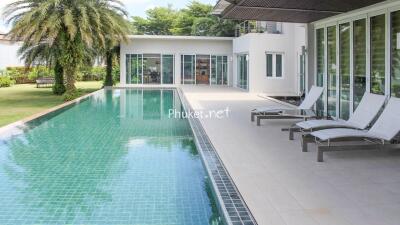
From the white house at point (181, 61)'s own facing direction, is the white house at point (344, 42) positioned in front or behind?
in front

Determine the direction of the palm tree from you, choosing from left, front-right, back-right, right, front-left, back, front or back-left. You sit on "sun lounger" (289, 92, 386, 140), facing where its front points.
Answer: front-right

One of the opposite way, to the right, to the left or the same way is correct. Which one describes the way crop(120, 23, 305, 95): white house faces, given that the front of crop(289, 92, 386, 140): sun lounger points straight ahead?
to the left

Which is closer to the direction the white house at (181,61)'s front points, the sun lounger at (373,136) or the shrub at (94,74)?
the sun lounger

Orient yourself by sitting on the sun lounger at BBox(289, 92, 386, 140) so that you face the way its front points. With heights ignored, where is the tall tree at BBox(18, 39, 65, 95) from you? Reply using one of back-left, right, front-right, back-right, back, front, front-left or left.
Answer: front-right

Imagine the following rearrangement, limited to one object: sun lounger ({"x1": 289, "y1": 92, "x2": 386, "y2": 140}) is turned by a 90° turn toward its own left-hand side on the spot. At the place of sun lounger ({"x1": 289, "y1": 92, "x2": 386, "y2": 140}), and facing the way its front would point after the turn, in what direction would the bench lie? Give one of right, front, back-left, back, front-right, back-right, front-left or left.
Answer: back-right

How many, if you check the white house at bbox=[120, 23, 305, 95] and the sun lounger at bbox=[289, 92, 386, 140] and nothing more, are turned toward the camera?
1

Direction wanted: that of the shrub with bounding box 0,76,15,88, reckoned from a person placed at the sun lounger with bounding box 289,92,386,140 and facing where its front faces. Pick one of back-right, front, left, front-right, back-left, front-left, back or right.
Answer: front-right

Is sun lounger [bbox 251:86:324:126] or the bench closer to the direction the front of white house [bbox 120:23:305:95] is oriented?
the sun lounger

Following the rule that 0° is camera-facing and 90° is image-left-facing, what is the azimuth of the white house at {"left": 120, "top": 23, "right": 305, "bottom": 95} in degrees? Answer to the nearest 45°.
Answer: approximately 0°

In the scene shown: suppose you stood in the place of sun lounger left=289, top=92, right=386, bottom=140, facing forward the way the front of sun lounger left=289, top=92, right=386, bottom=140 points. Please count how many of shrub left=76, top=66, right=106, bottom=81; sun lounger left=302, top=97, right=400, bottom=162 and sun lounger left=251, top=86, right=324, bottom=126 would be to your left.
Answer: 1

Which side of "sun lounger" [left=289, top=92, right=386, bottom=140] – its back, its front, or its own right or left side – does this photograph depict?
left

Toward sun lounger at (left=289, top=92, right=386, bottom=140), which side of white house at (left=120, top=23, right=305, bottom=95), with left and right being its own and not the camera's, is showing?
front

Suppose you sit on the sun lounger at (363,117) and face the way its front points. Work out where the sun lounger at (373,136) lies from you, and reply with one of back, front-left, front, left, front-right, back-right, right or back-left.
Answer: left
